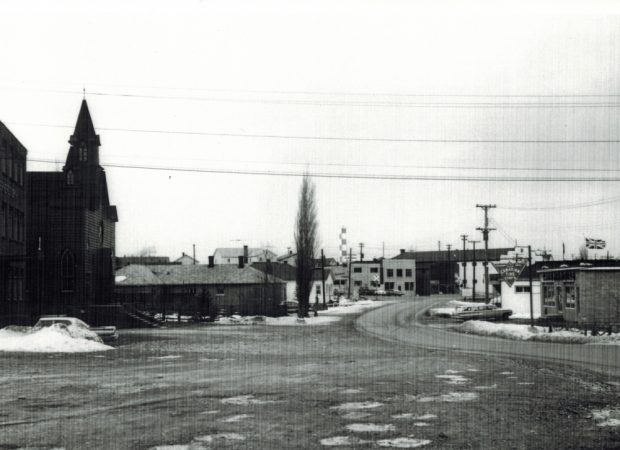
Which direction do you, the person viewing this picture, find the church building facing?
facing the viewer and to the right of the viewer

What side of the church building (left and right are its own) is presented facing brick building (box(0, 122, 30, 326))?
right

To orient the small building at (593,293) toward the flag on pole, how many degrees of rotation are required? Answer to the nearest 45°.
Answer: approximately 135° to its right

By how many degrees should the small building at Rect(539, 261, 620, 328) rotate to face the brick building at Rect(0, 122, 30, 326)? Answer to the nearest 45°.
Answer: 0° — it already faces it

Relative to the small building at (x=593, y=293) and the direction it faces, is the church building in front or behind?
in front

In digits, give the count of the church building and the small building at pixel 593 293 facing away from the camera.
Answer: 0
